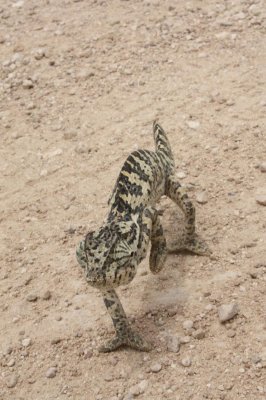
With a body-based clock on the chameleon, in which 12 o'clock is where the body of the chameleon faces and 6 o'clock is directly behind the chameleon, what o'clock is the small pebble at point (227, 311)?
The small pebble is roughly at 9 o'clock from the chameleon.

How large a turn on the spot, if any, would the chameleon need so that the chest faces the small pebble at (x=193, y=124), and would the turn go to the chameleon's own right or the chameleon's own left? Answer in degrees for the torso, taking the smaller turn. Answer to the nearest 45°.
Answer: approximately 180°

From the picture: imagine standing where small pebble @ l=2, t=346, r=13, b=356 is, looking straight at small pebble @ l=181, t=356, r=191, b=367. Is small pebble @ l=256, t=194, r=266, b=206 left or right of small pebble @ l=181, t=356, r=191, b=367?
left

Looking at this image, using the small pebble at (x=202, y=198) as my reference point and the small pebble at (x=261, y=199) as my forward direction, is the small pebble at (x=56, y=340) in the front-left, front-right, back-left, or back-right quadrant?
back-right

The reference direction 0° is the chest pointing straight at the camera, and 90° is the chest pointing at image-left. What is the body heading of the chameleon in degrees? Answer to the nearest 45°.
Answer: approximately 45°
